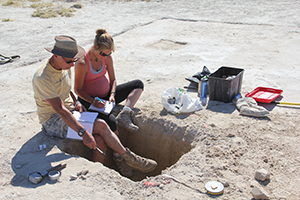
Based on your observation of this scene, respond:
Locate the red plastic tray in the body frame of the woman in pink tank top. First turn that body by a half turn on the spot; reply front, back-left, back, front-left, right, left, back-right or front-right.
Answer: back-right

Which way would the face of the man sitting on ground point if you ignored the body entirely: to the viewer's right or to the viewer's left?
to the viewer's right

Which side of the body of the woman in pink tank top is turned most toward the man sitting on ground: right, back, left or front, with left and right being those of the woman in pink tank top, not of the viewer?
right

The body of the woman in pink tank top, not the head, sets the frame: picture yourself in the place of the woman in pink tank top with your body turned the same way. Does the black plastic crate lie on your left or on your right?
on your left

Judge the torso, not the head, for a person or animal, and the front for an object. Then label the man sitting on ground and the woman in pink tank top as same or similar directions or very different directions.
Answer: same or similar directions

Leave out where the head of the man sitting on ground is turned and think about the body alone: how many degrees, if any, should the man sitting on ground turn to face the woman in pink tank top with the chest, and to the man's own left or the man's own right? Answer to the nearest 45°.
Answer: approximately 90° to the man's own left

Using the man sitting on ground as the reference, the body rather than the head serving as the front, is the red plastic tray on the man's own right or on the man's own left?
on the man's own left

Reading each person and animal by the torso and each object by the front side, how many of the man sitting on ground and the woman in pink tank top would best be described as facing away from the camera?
0

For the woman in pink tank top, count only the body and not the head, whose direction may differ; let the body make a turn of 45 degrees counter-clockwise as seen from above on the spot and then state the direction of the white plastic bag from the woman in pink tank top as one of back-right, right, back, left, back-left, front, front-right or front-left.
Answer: front

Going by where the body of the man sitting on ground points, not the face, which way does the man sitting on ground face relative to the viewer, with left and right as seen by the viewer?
facing the viewer and to the right of the viewer

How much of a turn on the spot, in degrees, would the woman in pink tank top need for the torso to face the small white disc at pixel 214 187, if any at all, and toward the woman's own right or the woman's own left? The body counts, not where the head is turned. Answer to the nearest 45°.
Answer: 0° — they already face it

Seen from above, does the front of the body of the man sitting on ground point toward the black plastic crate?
no
